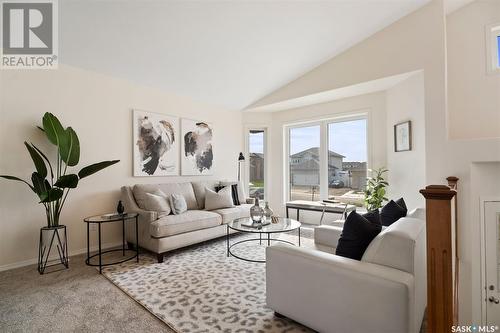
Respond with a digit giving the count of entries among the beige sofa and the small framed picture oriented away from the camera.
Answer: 0

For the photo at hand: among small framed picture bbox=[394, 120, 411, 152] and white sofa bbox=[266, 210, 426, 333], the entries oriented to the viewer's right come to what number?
0

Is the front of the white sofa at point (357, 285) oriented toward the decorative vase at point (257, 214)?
yes

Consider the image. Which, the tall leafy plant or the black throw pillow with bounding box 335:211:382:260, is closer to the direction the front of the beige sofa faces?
the black throw pillow

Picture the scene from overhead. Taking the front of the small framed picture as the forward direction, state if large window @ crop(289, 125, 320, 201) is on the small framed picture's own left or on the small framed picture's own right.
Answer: on the small framed picture's own right

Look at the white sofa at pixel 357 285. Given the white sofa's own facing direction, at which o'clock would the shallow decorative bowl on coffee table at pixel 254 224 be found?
The shallow decorative bowl on coffee table is roughly at 12 o'clock from the white sofa.

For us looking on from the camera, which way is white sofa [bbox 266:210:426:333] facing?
facing away from the viewer and to the left of the viewer

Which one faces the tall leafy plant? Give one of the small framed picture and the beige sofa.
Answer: the small framed picture

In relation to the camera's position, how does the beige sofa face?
facing the viewer and to the right of the viewer

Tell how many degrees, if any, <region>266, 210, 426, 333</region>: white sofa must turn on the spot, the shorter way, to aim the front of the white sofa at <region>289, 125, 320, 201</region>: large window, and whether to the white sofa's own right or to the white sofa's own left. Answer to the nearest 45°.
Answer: approximately 45° to the white sofa's own right

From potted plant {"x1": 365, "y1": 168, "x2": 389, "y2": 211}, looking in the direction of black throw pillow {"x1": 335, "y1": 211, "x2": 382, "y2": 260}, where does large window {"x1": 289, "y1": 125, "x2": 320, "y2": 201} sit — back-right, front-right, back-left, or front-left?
back-right

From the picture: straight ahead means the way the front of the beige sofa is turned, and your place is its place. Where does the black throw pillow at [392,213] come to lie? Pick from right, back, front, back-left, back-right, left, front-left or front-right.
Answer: front

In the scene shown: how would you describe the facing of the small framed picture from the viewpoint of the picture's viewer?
facing the viewer and to the left of the viewer

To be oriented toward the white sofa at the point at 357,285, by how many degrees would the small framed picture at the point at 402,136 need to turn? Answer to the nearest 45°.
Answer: approximately 45° to its left
